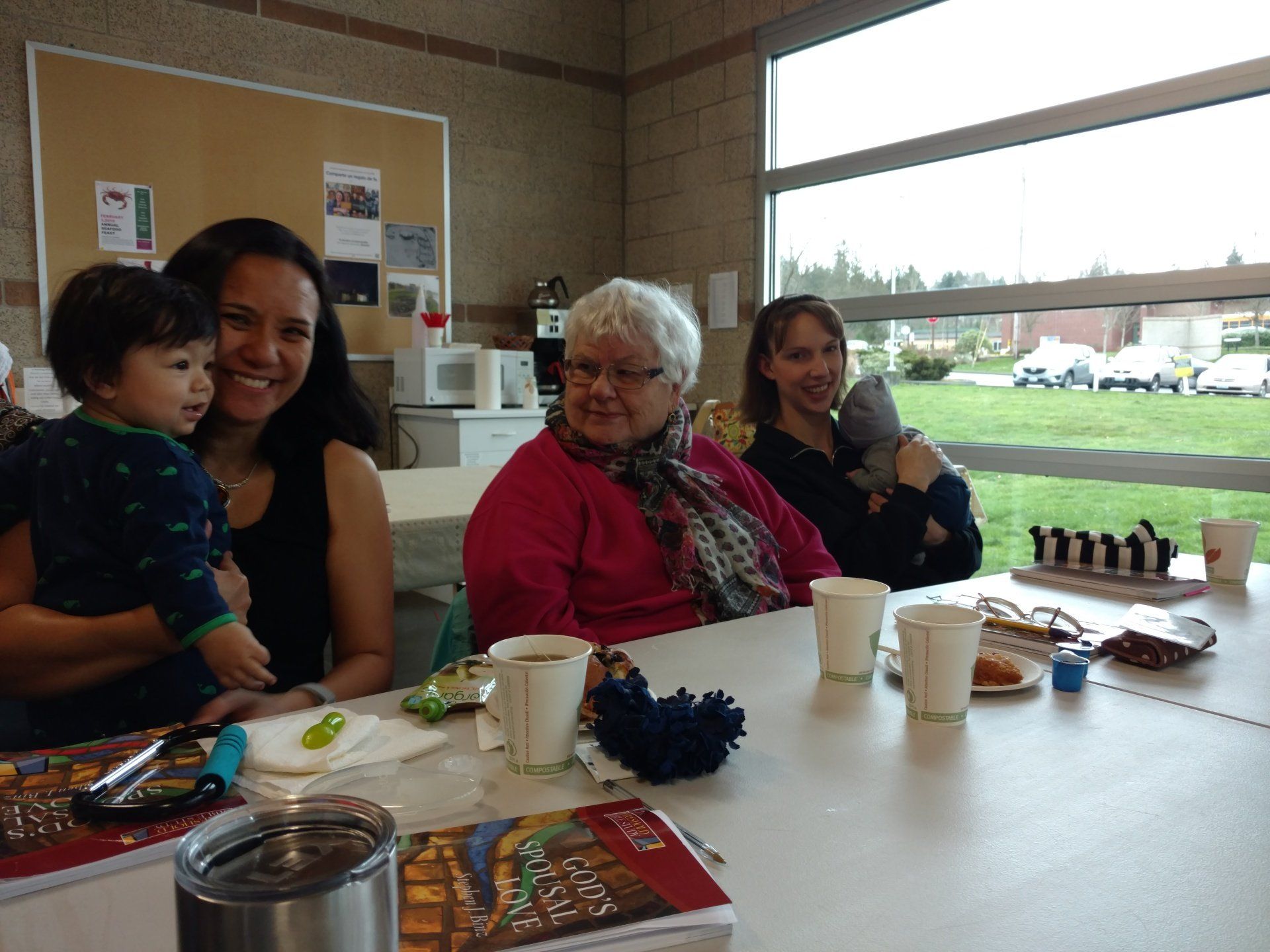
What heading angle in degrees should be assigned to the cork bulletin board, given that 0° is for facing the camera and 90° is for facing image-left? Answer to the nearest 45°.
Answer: approximately 315°

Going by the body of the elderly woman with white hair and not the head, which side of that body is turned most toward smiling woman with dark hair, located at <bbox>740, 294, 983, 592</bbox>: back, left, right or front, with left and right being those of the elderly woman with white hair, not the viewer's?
left

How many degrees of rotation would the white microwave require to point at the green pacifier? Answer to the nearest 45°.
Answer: approximately 45° to its right

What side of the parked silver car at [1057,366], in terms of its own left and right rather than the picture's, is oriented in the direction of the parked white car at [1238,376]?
left

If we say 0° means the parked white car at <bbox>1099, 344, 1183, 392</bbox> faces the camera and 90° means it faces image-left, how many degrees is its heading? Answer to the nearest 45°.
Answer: approximately 45°

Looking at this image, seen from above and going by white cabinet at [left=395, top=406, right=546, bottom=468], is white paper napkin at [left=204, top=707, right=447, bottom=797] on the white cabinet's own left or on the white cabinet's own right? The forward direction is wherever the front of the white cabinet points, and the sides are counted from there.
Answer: on the white cabinet's own right

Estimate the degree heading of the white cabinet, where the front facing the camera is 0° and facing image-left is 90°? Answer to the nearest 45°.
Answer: approximately 315°

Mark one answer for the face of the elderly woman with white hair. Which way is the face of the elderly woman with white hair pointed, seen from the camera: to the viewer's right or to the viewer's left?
to the viewer's left

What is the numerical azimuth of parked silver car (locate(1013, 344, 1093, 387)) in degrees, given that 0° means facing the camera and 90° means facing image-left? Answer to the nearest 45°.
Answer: approximately 45°

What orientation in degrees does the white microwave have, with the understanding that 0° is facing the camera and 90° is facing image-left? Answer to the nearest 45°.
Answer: approximately 315°
